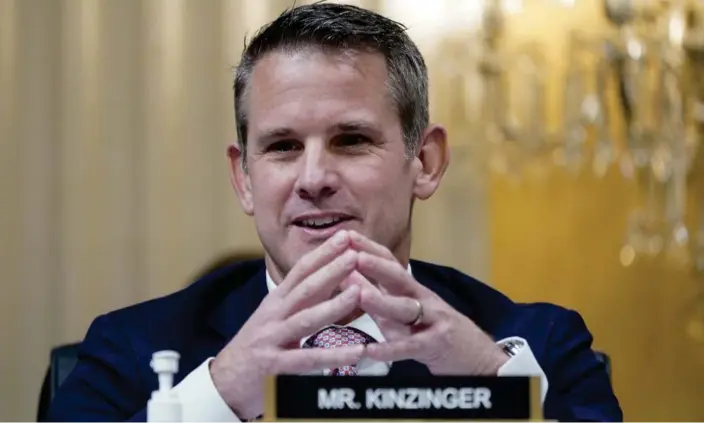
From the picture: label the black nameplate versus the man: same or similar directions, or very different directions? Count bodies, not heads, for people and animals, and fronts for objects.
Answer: same or similar directions

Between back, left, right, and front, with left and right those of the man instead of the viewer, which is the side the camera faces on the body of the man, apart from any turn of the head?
front

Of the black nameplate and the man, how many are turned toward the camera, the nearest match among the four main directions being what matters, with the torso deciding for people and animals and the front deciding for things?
2

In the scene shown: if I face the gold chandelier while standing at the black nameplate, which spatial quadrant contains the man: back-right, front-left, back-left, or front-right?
front-left

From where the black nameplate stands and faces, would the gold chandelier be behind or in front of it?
behind

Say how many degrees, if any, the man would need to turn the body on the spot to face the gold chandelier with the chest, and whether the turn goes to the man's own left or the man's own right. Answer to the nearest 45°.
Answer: approximately 135° to the man's own left

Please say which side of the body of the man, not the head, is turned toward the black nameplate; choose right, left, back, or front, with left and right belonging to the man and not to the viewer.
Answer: front

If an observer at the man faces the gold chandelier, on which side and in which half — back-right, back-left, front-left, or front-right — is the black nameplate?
back-right

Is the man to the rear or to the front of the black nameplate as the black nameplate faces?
to the rear

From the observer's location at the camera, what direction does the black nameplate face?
facing the viewer

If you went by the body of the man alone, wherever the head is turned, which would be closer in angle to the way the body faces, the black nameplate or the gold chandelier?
the black nameplate

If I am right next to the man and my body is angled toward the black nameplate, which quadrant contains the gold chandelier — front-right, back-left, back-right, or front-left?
back-left
